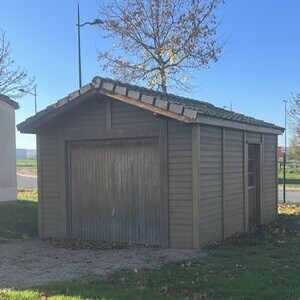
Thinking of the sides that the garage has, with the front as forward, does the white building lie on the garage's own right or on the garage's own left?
on the garage's own right

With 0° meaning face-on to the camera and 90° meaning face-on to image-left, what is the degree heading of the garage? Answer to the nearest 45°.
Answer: approximately 45°
